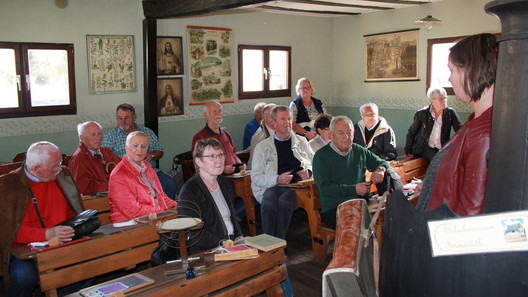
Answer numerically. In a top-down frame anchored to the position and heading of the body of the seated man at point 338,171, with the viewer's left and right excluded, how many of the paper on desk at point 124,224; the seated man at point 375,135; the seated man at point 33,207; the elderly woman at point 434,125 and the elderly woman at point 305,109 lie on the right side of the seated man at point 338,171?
2

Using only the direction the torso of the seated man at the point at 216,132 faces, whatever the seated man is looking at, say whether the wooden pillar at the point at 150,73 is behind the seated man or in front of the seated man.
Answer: behind

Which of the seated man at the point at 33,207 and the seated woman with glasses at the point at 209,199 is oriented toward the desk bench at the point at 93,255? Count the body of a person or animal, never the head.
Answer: the seated man

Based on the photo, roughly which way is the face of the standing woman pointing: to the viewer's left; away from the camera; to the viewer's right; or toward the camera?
to the viewer's left

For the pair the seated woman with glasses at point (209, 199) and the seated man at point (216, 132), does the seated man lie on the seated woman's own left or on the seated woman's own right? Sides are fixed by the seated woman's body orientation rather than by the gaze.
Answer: on the seated woman's own left

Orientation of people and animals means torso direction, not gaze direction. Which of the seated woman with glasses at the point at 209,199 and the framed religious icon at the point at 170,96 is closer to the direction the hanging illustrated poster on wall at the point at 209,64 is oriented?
the seated woman with glasses

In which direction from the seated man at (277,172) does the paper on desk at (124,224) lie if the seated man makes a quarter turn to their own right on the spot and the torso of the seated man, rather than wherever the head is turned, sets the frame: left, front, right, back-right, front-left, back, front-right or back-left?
front

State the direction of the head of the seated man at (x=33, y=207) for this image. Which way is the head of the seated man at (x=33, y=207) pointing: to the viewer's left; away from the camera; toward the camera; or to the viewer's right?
to the viewer's right

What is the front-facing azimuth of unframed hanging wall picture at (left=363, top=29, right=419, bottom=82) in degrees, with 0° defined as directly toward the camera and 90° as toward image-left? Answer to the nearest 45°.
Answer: approximately 45°
